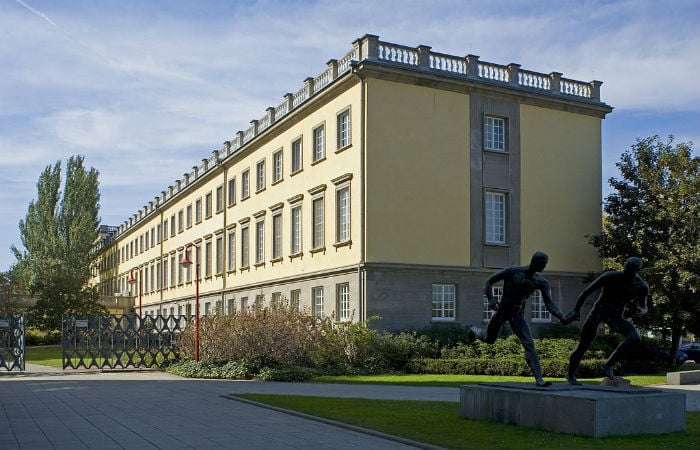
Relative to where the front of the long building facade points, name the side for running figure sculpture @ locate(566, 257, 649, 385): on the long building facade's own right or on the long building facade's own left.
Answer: on the long building facade's own left

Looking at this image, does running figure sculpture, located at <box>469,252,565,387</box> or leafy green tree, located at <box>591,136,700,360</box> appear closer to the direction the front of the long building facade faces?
the running figure sculpture

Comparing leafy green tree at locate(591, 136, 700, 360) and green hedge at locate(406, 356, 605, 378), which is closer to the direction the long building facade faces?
the green hedge

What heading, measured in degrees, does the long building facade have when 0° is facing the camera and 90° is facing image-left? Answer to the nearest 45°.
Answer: approximately 45°

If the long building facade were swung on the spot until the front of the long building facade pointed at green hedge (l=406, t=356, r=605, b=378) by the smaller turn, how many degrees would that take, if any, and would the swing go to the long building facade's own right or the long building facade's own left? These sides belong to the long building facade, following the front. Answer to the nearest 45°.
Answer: approximately 45° to the long building facade's own left
